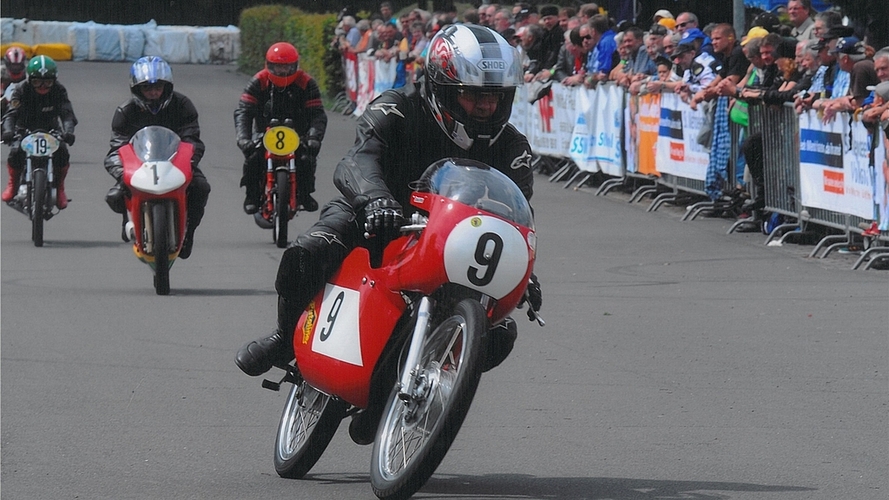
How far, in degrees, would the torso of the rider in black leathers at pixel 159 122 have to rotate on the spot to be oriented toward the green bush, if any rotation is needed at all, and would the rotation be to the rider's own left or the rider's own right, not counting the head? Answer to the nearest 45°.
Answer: approximately 180°

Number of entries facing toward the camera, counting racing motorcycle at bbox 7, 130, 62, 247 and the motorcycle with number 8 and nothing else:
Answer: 2

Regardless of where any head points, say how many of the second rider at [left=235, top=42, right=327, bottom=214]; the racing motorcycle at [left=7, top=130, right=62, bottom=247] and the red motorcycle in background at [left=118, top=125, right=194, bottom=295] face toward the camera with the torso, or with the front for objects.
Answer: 3

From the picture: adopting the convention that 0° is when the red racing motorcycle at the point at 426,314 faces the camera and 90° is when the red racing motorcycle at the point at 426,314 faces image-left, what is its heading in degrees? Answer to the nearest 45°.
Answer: approximately 315°

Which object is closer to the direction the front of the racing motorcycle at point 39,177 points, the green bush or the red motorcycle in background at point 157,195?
the red motorcycle in background

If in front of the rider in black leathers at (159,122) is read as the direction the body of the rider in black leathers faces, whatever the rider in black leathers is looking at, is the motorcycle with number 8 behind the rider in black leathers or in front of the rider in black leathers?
behind

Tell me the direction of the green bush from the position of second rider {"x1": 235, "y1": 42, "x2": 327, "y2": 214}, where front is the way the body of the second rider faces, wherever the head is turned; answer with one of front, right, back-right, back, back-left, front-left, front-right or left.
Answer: back

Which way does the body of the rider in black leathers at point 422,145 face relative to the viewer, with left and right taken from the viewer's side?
facing the viewer and to the right of the viewer

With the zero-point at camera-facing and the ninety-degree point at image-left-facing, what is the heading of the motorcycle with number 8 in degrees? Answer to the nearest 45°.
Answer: approximately 0°

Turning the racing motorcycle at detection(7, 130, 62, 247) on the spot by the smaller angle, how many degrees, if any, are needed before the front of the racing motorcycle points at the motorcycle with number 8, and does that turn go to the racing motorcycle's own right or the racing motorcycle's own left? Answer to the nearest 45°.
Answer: approximately 45° to the racing motorcycle's own left

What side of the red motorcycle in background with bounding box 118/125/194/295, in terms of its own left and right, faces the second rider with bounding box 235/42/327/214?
back
